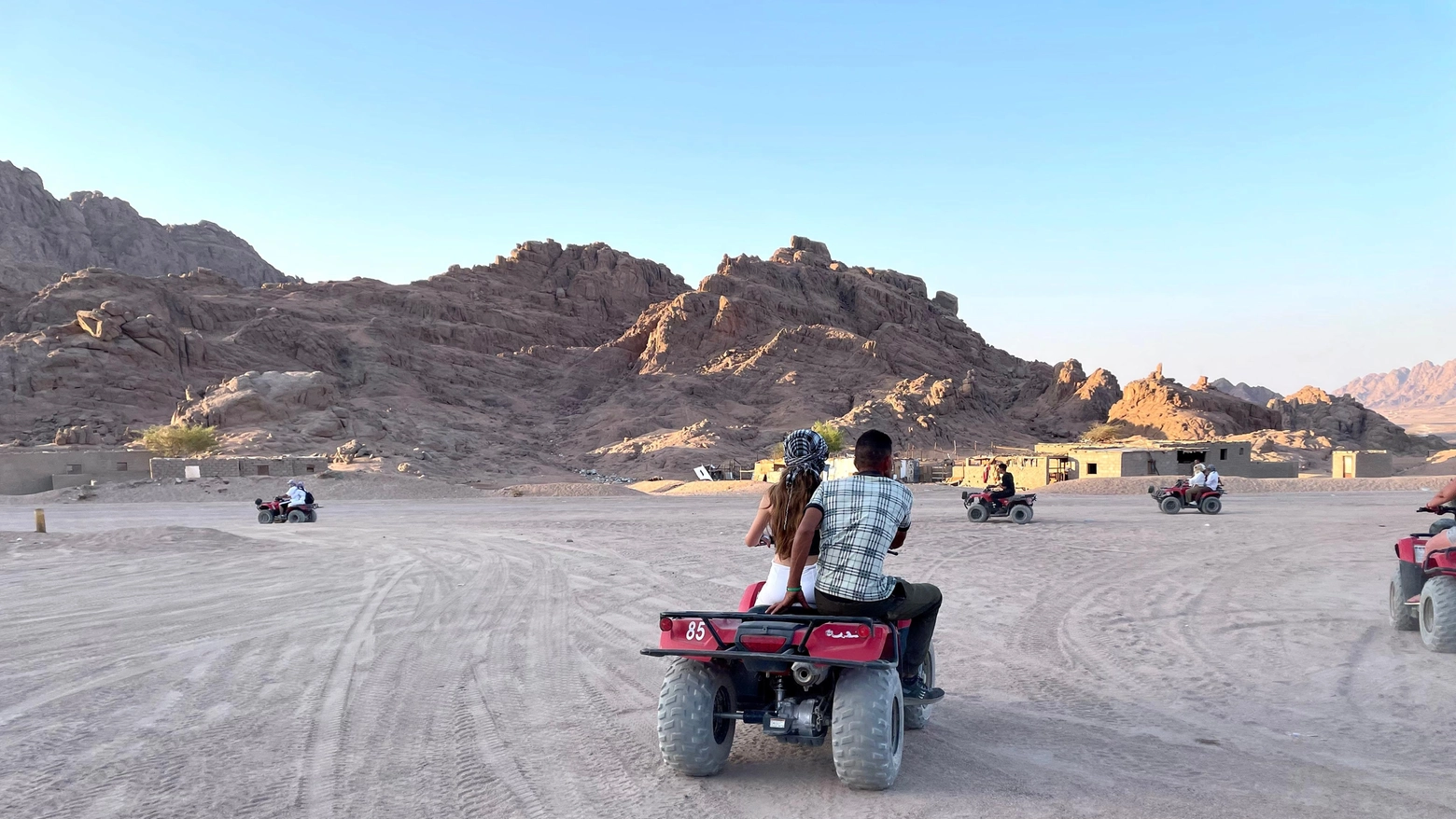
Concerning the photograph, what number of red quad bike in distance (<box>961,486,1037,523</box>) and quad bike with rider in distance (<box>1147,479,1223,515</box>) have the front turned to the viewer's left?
2

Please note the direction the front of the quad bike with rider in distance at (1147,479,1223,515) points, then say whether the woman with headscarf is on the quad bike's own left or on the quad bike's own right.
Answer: on the quad bike's own left

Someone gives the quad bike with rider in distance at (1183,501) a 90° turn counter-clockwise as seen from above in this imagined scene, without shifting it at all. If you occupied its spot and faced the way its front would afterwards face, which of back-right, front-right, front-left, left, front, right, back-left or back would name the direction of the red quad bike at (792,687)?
front

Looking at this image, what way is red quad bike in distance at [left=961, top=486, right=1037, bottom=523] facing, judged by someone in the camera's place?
facing to the left of the viewer

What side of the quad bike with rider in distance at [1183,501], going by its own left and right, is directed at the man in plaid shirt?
left

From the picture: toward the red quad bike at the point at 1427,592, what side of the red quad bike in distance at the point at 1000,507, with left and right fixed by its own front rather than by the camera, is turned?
left

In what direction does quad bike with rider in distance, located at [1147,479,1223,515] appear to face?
to the viewer's left

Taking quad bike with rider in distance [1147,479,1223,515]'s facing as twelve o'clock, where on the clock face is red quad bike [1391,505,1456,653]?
The red quad bike is roughly at 9 o'clock from the quad bike with rider in distance.

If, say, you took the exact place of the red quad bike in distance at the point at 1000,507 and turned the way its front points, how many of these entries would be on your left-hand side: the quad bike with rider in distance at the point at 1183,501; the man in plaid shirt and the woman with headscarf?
2

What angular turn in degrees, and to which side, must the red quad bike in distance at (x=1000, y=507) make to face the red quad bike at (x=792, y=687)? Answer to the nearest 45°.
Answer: approximately 90° to its left

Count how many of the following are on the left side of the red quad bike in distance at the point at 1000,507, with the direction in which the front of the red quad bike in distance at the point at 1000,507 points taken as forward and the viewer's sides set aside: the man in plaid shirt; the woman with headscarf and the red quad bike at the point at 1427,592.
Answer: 3

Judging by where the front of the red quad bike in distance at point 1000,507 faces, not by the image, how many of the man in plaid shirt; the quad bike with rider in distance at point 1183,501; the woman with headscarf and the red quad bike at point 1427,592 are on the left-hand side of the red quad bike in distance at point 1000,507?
3

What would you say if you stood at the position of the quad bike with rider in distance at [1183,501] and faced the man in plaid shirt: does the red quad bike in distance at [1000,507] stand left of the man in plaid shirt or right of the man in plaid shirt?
right

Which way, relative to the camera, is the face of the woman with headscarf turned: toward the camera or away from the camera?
away from the camera

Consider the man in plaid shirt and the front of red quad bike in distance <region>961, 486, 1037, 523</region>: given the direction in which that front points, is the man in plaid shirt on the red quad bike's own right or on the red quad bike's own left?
on the red quad bike's own left
